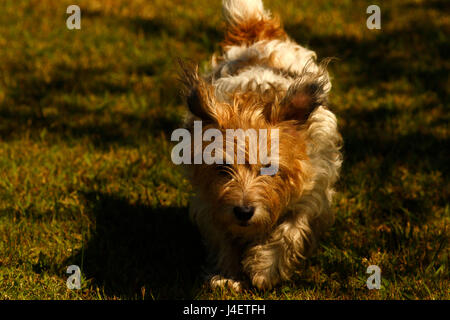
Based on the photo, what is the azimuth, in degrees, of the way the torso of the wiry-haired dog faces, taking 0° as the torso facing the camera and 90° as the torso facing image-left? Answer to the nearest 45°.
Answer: approximately 0°
